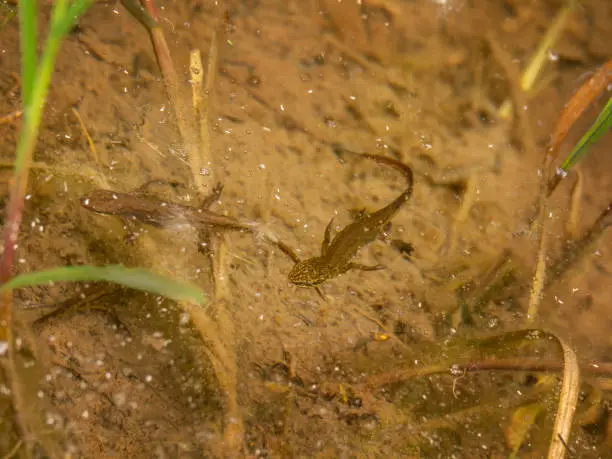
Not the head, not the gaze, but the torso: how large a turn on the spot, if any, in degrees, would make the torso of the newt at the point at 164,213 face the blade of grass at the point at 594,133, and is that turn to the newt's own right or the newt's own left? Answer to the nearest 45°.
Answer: approximately 180°

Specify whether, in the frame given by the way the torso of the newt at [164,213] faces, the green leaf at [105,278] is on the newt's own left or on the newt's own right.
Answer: on the newt's own left

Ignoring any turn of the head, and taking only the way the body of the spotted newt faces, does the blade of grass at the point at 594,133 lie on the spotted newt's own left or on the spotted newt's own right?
on the spotted newt's own left

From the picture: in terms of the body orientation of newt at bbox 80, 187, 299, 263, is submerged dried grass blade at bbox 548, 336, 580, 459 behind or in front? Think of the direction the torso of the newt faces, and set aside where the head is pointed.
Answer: behind

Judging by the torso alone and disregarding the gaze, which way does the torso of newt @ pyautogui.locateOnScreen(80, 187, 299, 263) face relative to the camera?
to the viewer's left

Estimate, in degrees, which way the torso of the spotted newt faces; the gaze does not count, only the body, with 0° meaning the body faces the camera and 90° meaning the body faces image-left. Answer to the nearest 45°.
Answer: approximately 45°

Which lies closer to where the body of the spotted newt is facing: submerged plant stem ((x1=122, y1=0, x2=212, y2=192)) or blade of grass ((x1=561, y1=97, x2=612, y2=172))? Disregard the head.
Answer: the submerged plant stem
